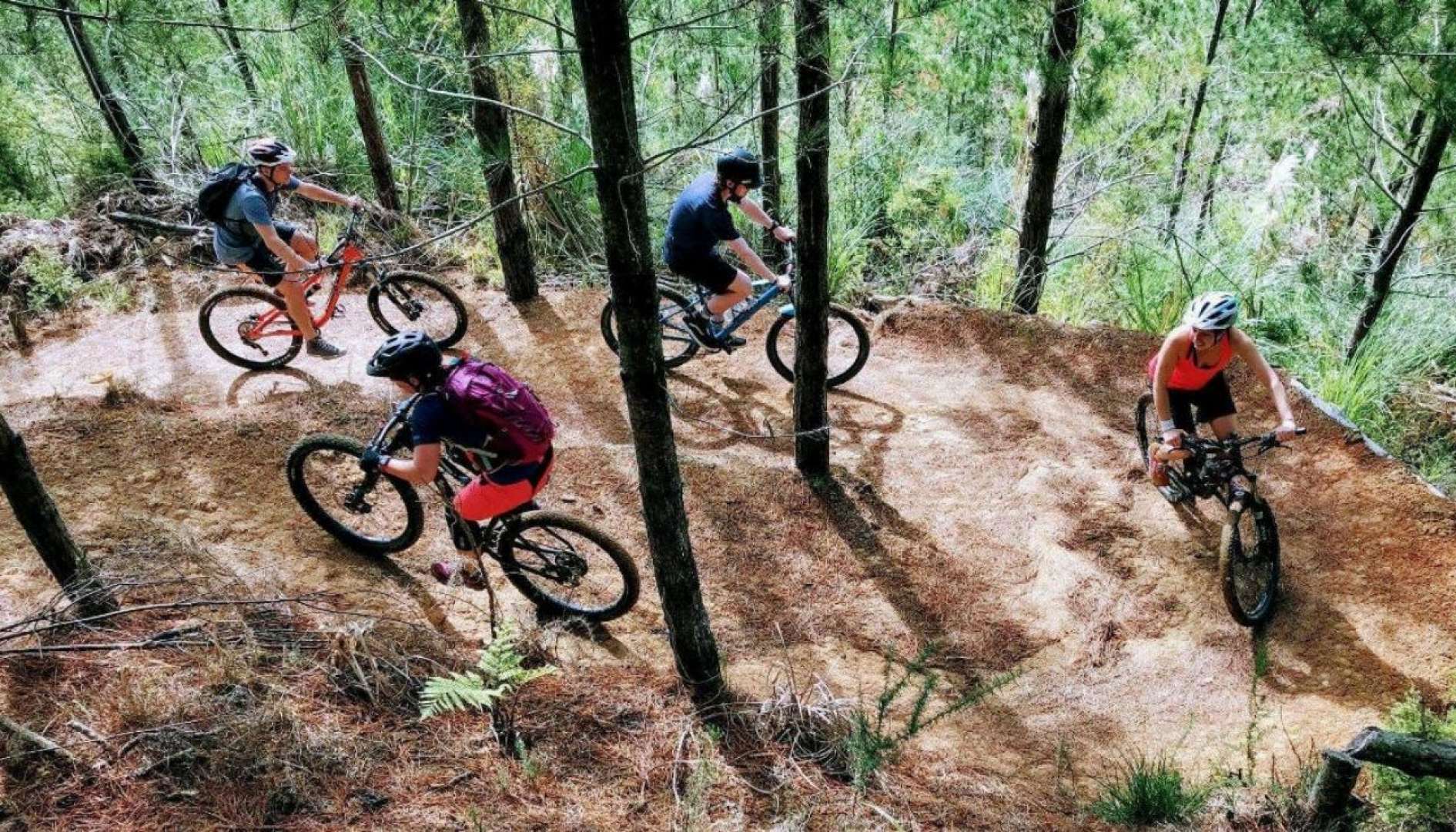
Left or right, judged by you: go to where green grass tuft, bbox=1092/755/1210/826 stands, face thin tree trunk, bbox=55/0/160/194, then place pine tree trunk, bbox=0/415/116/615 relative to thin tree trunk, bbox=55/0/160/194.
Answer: left

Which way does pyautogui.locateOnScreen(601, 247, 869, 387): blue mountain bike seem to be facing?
to the viewer's right

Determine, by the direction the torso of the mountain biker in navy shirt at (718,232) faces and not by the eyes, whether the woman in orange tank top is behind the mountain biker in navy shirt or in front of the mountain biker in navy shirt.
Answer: in front

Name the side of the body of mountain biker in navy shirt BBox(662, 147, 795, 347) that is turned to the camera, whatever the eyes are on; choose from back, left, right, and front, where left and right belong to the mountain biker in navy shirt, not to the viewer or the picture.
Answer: right

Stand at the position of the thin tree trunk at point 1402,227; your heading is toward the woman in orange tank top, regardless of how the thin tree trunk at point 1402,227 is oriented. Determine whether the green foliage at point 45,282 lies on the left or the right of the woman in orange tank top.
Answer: right

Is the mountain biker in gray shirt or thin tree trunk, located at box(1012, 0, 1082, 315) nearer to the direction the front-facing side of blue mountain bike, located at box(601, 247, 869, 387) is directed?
the thin tree trunk

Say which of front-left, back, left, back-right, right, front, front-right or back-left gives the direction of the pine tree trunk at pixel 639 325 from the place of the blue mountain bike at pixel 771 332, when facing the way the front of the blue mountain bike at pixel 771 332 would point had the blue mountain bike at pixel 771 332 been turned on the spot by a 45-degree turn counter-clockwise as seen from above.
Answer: back-right

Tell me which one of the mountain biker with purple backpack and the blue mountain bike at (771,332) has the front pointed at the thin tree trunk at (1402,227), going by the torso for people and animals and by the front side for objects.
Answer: the blue mountain bike

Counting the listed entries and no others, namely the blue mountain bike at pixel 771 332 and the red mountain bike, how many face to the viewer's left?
0

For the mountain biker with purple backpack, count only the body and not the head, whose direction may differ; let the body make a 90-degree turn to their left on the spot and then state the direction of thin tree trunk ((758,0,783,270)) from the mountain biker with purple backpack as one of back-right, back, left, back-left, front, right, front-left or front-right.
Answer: back-left

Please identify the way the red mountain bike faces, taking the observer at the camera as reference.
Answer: facing to the right of the viewer

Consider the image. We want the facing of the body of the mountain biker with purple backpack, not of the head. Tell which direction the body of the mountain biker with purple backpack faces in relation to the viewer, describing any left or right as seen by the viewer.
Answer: facing to the left of the viewer
